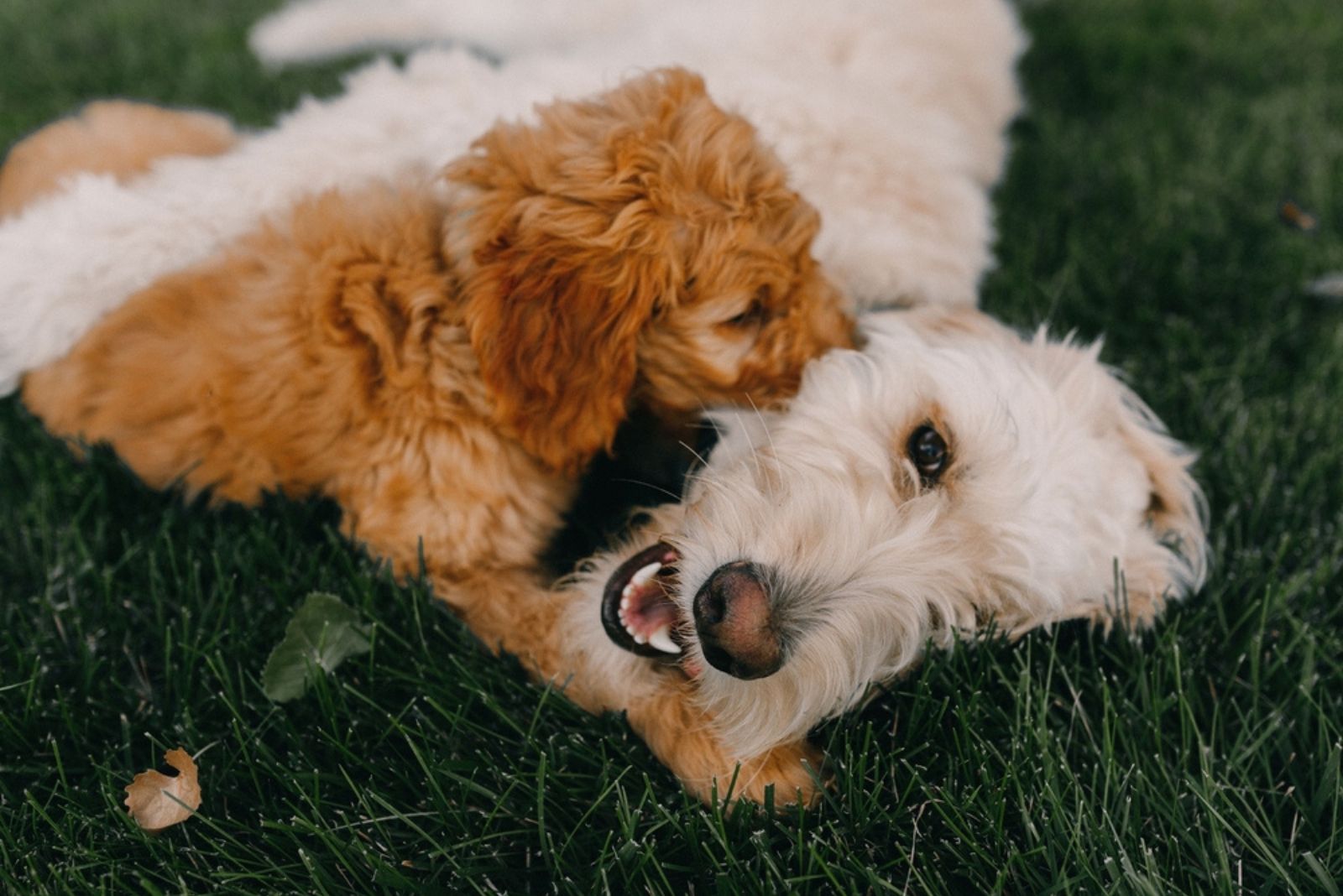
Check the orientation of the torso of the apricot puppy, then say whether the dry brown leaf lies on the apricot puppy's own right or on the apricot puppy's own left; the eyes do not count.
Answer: on the apricot puppy's own right

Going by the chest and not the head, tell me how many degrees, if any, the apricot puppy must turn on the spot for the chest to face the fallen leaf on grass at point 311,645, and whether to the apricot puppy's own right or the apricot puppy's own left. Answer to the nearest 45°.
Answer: approximately 135° to the apricot puppy's own right

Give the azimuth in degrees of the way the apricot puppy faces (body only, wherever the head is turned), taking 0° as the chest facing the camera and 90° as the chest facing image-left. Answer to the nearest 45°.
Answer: approximately 270°
